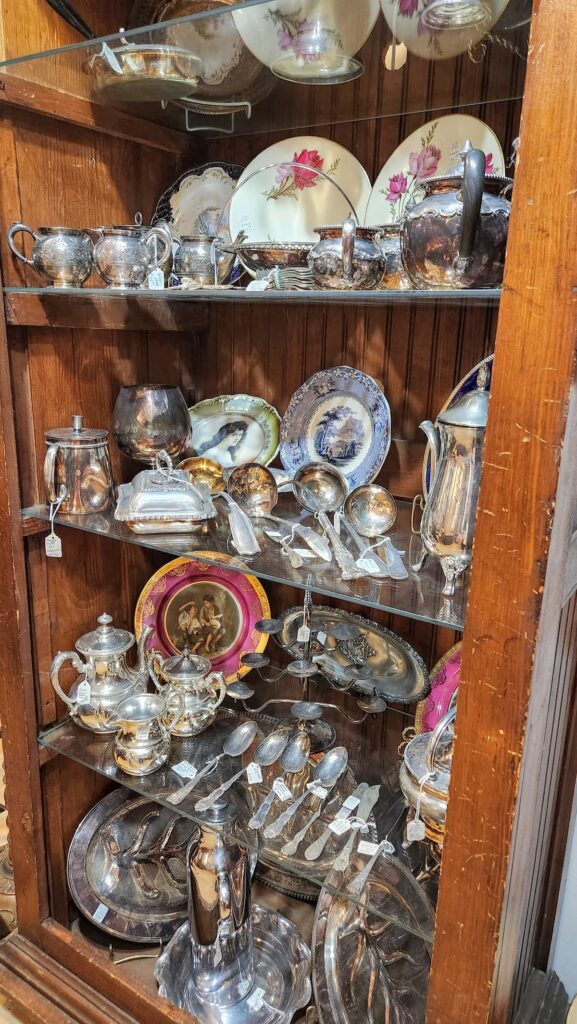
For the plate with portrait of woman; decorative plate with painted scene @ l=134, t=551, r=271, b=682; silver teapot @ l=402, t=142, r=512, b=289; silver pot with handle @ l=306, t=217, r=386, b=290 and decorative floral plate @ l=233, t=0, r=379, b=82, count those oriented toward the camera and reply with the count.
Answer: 3

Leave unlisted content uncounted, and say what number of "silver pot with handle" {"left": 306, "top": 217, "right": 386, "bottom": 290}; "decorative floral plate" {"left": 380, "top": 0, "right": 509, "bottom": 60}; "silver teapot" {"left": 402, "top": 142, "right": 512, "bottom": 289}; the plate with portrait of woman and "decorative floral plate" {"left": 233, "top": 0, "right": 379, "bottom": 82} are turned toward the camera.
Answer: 3

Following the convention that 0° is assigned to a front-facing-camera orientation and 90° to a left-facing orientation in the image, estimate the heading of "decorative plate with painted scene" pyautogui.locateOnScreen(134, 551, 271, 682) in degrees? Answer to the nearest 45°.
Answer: approximately 0°
